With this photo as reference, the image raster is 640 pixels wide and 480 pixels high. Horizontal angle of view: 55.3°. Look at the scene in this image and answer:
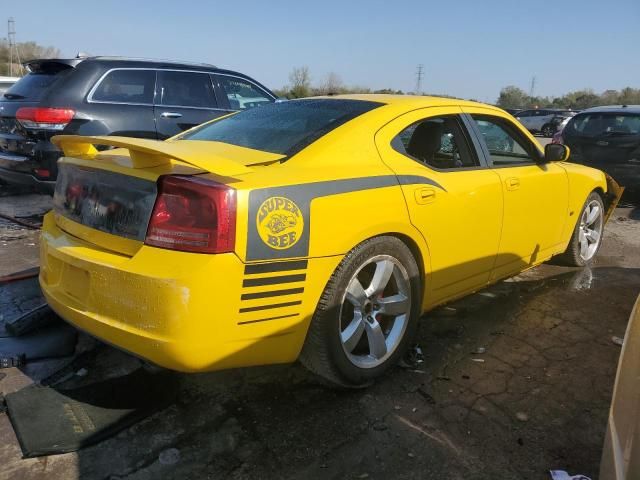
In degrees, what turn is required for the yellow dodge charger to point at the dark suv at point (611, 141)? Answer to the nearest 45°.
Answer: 0° — it already faces it

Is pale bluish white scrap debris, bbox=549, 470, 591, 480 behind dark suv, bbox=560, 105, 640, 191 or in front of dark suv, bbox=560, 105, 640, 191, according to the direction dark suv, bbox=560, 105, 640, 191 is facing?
behind

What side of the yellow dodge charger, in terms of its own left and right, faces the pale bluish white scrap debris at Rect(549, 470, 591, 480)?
right

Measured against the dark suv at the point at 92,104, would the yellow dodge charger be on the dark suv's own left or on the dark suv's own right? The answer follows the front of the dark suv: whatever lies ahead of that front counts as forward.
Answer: on the dark suv's own right

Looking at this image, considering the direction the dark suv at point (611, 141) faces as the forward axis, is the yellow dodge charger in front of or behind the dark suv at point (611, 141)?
behind

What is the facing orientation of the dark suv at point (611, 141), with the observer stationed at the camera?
facing away from the viewer and to the right of the viewer

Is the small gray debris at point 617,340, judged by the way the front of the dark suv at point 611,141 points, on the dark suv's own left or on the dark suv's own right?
on the dark suv's own right

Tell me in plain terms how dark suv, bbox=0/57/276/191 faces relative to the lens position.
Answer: facing away from the viewer and to the right of the viewer
